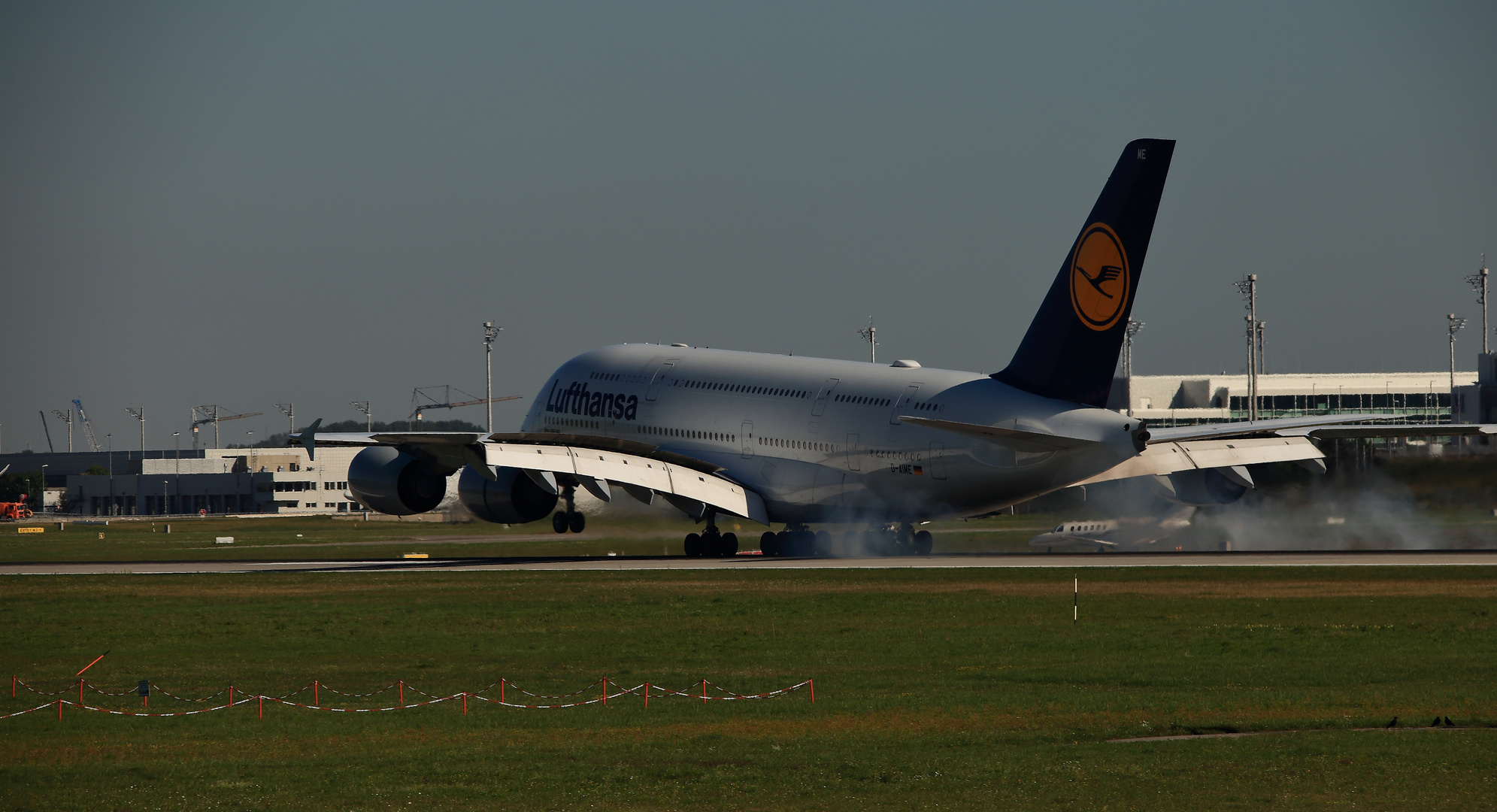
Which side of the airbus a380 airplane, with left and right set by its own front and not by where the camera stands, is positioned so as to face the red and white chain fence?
left

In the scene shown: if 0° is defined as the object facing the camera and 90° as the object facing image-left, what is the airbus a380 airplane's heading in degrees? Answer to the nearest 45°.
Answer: approximately 135°
